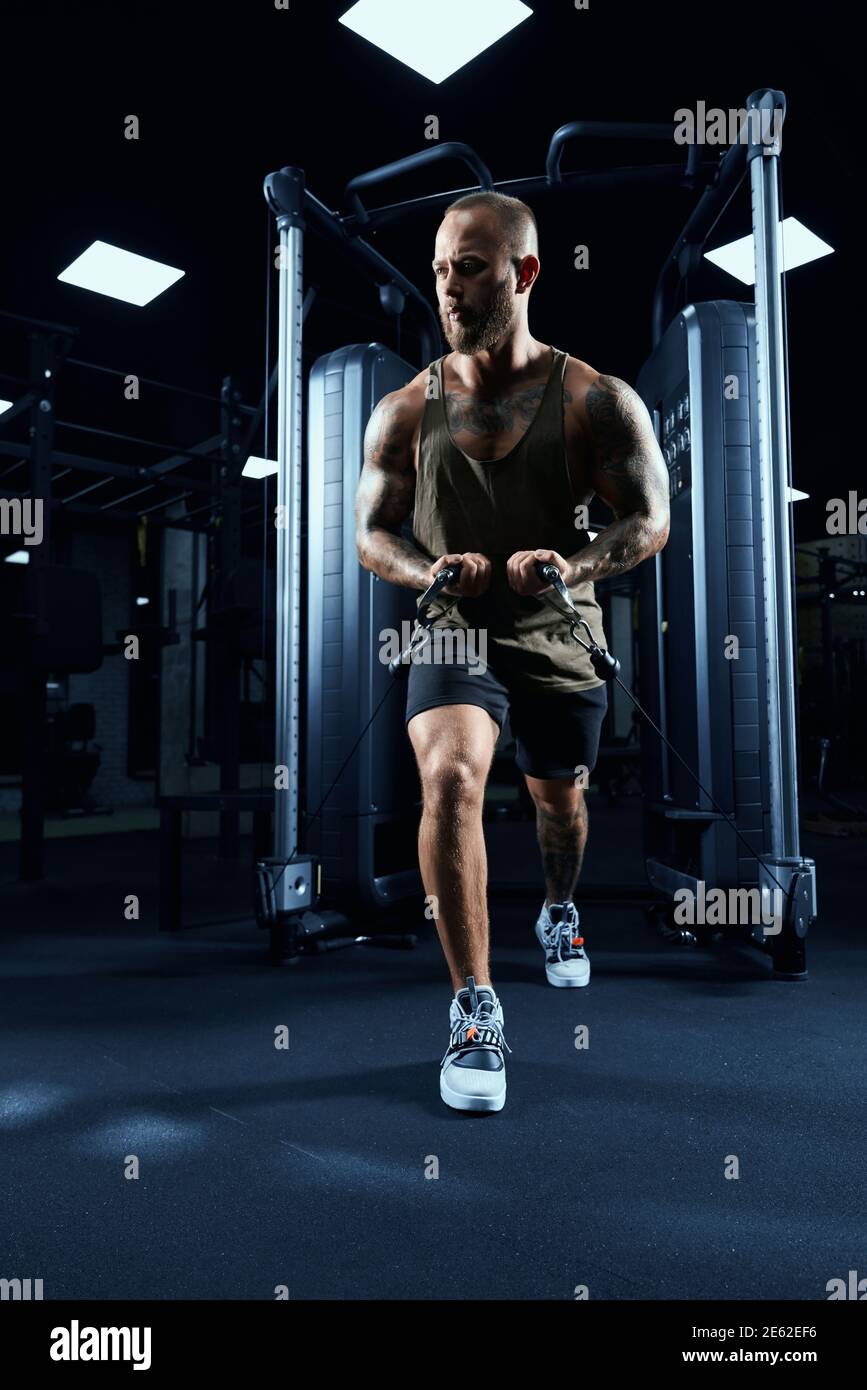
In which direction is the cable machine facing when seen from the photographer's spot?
facing the viewer

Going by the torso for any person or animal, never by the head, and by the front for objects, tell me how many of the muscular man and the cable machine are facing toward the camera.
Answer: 2

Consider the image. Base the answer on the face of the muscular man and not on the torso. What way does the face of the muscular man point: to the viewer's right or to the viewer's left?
to the viewer's left

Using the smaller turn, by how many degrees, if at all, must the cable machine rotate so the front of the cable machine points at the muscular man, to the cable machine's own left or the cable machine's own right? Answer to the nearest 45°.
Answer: approximately 45° to the cable machine's own right

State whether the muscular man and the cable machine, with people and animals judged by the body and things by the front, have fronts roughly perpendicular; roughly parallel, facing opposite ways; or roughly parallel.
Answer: roughly parallel

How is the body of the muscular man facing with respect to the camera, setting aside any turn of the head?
toward the camera

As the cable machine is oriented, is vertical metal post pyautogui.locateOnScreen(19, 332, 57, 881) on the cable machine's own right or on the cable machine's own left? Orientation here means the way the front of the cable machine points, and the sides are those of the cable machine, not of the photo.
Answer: on the cable machine's own right

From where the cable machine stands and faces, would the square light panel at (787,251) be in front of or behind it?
behind

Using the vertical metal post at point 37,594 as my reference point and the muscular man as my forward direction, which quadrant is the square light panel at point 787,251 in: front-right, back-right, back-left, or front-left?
front-left

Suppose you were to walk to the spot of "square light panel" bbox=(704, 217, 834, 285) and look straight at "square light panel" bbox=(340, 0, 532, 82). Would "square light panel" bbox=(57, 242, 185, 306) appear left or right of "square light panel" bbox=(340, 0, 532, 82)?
right

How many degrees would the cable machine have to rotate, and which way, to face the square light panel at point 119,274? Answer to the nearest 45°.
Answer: approximately 135° to its right
